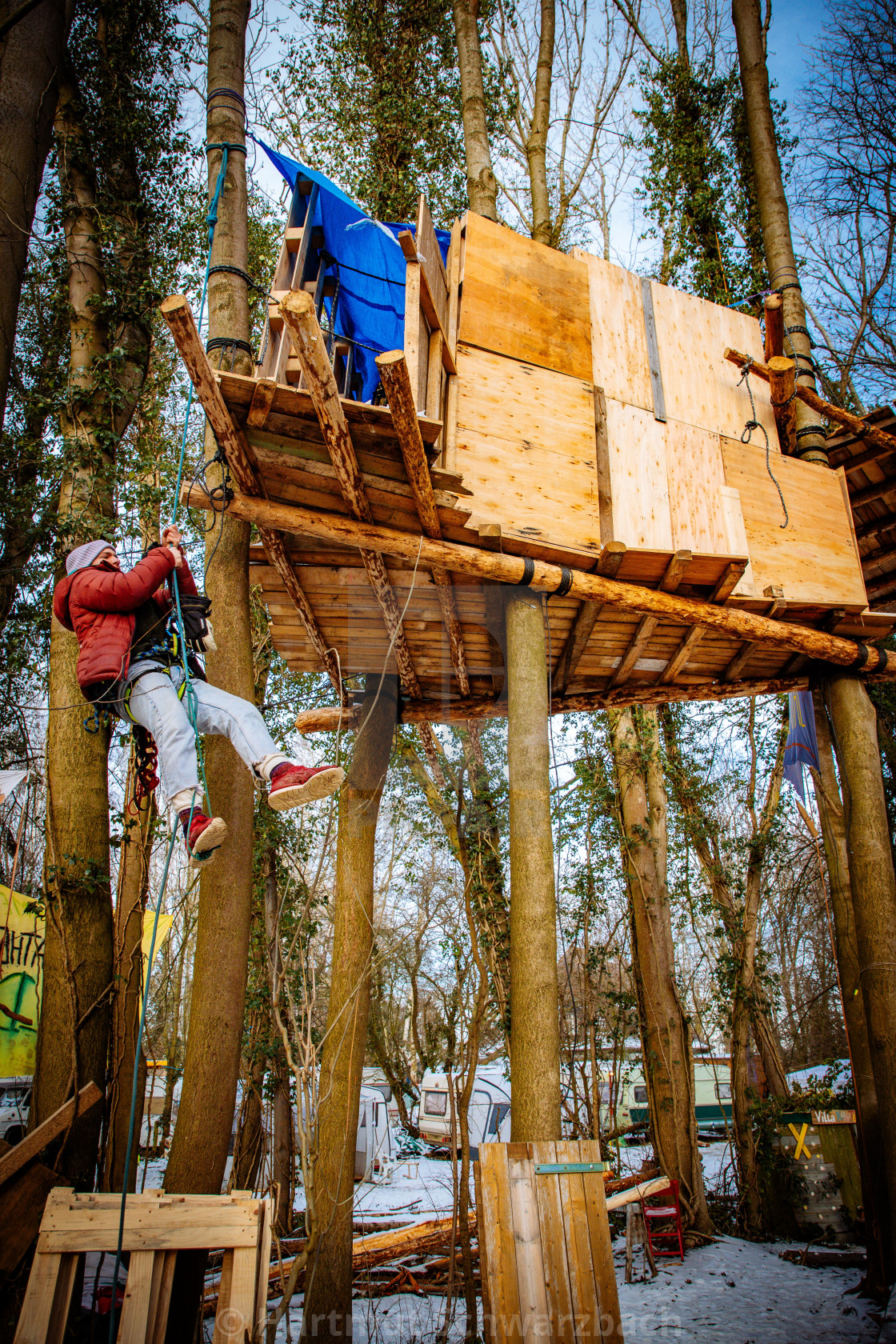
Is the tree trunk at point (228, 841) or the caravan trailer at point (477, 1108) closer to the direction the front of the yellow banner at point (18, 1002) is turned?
the tree trunk

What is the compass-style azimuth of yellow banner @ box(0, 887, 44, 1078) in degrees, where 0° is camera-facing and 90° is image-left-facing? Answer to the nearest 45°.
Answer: approximately 0°

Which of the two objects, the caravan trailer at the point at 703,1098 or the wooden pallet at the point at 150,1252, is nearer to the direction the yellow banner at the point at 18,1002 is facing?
the wooden pallet

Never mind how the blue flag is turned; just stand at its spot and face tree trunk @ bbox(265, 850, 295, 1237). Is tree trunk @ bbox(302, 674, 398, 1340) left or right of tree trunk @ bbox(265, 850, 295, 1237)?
left

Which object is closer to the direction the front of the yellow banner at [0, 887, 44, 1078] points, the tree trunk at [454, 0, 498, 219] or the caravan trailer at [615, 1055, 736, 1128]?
the tree trunk
